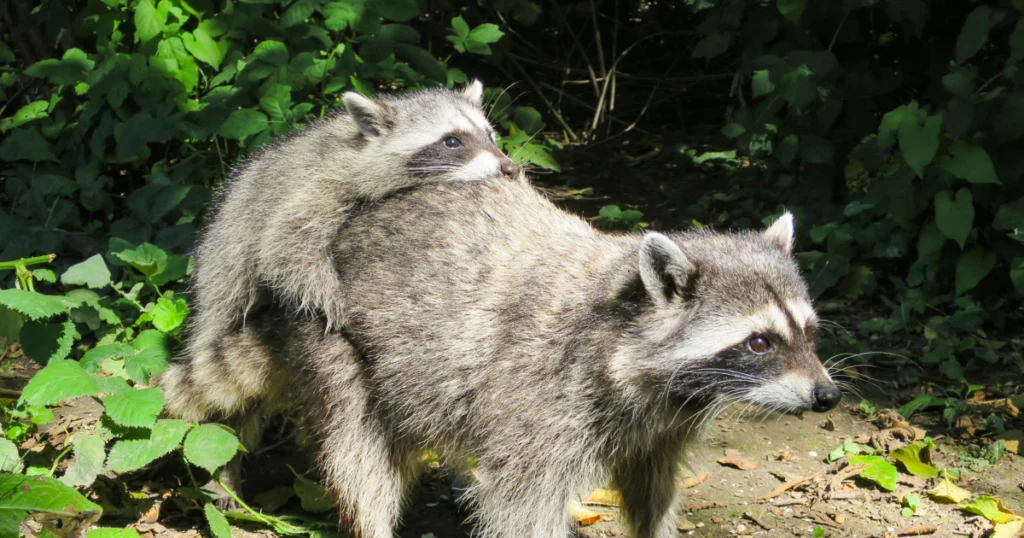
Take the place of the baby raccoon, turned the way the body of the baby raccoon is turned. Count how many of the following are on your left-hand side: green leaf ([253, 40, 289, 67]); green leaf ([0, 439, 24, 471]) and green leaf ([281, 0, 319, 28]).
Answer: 2

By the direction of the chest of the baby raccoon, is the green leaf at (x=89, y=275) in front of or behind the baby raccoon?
behind

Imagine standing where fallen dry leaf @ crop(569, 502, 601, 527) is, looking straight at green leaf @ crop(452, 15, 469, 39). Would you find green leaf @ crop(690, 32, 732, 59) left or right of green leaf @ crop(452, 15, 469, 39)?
right

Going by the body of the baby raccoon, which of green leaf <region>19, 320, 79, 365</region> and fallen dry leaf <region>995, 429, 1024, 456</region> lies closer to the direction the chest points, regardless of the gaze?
the fallen dry leaf

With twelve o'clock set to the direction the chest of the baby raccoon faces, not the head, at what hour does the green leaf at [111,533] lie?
The green leaf is roughly at 4 o'clock from the baby raccoon.

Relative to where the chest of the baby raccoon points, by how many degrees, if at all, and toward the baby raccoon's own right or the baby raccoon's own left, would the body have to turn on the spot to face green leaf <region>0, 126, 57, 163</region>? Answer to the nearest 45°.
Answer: approximately 135° to the baby raccoon's own left

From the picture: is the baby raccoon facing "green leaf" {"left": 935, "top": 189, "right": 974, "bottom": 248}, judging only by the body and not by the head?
yes

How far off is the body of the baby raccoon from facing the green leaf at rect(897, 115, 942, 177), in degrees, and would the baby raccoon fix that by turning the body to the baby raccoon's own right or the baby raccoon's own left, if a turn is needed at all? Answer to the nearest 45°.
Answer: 0° — it already faces it

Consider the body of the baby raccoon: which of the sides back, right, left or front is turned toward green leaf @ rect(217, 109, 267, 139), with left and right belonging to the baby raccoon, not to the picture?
left

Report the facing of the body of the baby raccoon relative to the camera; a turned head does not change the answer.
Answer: to the viewer's right

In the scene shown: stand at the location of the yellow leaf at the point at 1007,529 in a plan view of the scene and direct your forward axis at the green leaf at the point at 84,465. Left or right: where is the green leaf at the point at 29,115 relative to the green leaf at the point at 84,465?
right
